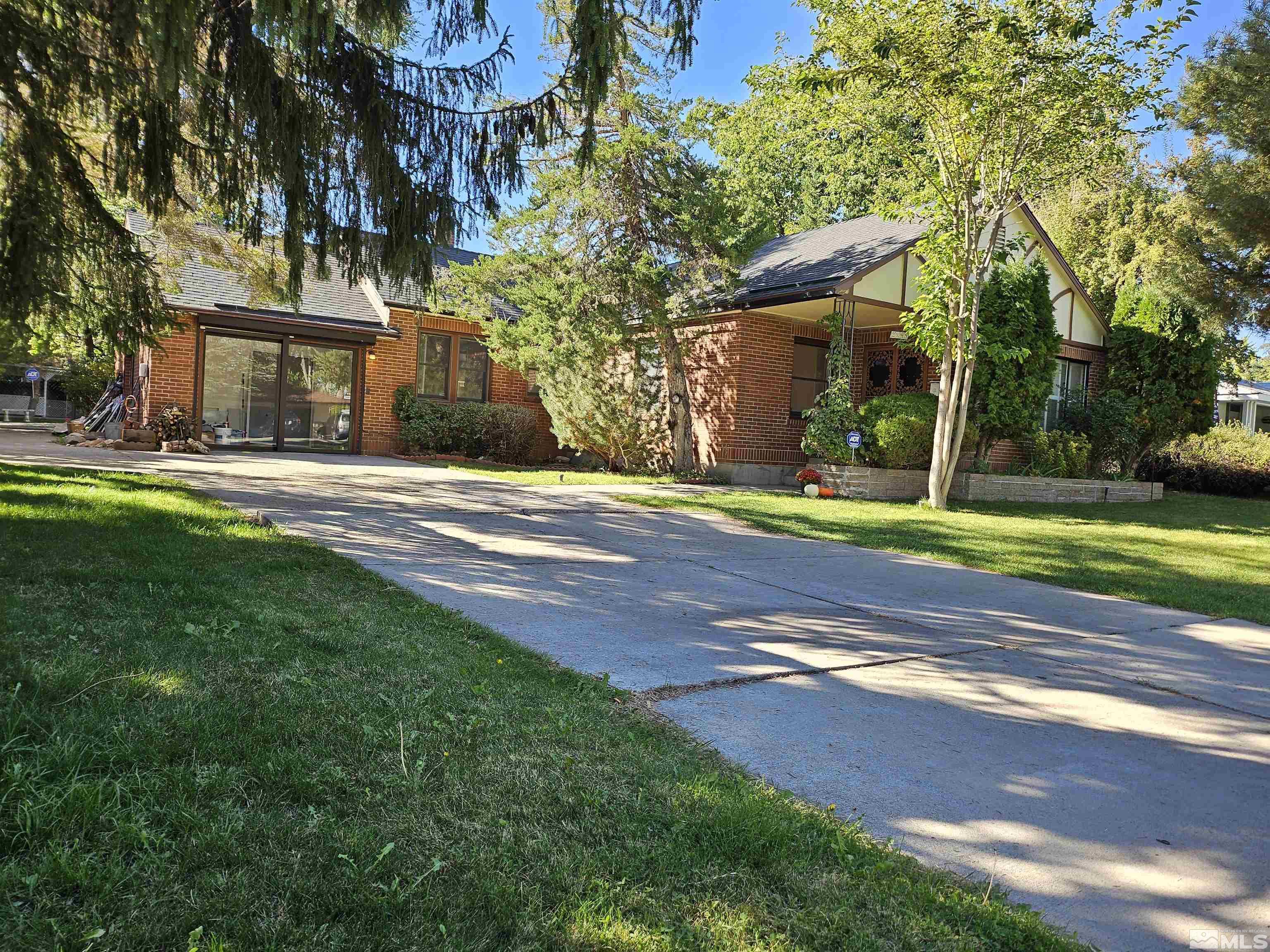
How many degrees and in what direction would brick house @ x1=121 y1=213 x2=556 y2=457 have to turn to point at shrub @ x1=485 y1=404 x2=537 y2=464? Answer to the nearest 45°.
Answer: approximately 90° to its left

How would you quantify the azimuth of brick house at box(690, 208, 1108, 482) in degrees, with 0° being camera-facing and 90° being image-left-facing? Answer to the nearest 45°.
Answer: approximately 315°

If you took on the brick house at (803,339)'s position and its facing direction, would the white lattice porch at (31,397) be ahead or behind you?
behind

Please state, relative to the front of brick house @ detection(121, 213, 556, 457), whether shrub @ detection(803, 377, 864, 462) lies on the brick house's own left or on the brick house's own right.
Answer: on the brick house's own left

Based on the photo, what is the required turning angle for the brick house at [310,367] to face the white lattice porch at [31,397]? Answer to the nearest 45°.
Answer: approximately 135° to its right

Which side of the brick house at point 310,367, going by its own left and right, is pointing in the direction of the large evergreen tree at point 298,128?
front

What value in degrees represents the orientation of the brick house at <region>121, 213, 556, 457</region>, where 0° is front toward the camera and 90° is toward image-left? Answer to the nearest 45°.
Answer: approximately 0°

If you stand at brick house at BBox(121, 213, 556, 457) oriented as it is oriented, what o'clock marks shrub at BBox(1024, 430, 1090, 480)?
The shrub is roughly at 10 o'clock from the brick house.
